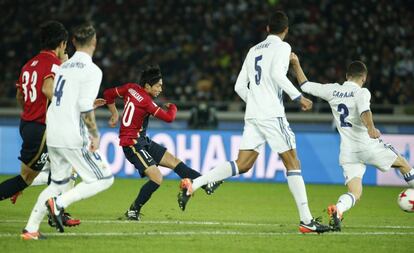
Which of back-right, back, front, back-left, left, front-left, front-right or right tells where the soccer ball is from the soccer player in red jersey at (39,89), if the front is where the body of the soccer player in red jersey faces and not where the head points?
front-right

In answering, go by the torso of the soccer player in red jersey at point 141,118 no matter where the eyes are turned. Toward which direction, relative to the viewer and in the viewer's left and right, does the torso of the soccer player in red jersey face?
facing to the right of the viewer

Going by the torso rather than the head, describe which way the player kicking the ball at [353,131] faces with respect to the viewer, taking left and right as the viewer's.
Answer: facing away from the viewer and to the right of the viewer

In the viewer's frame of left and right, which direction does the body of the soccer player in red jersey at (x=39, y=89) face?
facing away from the viewer and to the right of the viewer

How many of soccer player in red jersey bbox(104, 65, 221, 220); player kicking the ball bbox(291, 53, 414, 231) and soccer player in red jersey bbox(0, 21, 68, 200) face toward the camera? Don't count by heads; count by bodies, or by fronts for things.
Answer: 0

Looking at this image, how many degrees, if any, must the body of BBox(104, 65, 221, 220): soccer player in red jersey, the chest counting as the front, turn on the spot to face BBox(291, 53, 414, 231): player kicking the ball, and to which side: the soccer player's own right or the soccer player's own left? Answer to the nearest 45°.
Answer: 0° — they already face them

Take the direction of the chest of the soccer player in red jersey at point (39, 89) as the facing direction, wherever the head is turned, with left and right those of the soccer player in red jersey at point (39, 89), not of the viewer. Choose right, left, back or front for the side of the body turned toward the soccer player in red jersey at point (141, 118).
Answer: front

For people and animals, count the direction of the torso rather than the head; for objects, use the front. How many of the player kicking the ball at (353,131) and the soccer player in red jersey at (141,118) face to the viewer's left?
0

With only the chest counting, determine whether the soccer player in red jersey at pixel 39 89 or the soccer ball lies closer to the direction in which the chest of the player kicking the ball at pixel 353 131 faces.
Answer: the soccer ball

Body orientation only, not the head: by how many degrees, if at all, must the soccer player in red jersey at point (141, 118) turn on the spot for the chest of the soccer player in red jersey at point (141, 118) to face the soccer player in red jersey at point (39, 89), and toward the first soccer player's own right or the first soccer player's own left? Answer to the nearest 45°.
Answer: approximately 135° to the first soccer player's own right

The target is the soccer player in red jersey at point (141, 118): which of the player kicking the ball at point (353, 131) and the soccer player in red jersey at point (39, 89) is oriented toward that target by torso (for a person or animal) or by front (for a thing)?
the soccer player in red jersey at point (39, 89)
